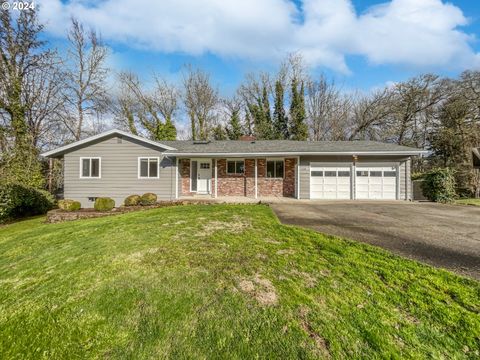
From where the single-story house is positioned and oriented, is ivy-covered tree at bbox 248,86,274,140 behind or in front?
behind

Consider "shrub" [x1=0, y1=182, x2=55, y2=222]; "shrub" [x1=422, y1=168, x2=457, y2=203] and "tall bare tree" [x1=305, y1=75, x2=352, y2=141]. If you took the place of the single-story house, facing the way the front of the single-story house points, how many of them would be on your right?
1

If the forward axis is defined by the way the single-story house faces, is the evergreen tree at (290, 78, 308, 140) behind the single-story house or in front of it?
behind

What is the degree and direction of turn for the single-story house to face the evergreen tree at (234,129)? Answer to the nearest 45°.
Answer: approximately 180°

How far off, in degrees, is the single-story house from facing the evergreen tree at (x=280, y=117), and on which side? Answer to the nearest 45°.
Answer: approximately 135° to its left

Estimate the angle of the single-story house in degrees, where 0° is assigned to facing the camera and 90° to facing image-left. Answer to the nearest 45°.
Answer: approximately 0°

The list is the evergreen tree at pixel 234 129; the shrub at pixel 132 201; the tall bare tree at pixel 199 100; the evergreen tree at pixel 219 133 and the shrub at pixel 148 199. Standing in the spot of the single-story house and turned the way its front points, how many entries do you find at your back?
3

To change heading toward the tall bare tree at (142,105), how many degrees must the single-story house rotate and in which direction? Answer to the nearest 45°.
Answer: approximately 135° to its right

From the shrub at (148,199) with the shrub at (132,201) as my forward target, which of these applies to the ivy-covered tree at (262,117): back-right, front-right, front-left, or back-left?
back-right

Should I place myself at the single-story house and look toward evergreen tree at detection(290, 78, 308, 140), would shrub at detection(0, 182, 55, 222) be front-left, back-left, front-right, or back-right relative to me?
back-left

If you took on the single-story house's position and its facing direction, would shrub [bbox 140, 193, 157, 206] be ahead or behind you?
ahead

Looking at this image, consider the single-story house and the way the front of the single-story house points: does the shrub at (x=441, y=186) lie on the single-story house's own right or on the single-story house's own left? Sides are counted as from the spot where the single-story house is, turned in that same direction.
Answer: on the single-story house's own left

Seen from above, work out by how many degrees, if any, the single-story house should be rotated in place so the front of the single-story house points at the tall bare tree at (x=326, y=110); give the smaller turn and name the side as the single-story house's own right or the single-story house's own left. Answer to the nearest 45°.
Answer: approximately 135° to the single-story house's own left

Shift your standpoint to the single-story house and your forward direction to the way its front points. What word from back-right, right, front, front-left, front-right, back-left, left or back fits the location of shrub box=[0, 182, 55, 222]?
right

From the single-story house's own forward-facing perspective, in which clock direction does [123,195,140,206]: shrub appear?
The shrub is roughly at 2 o'clock from the single-story house.
